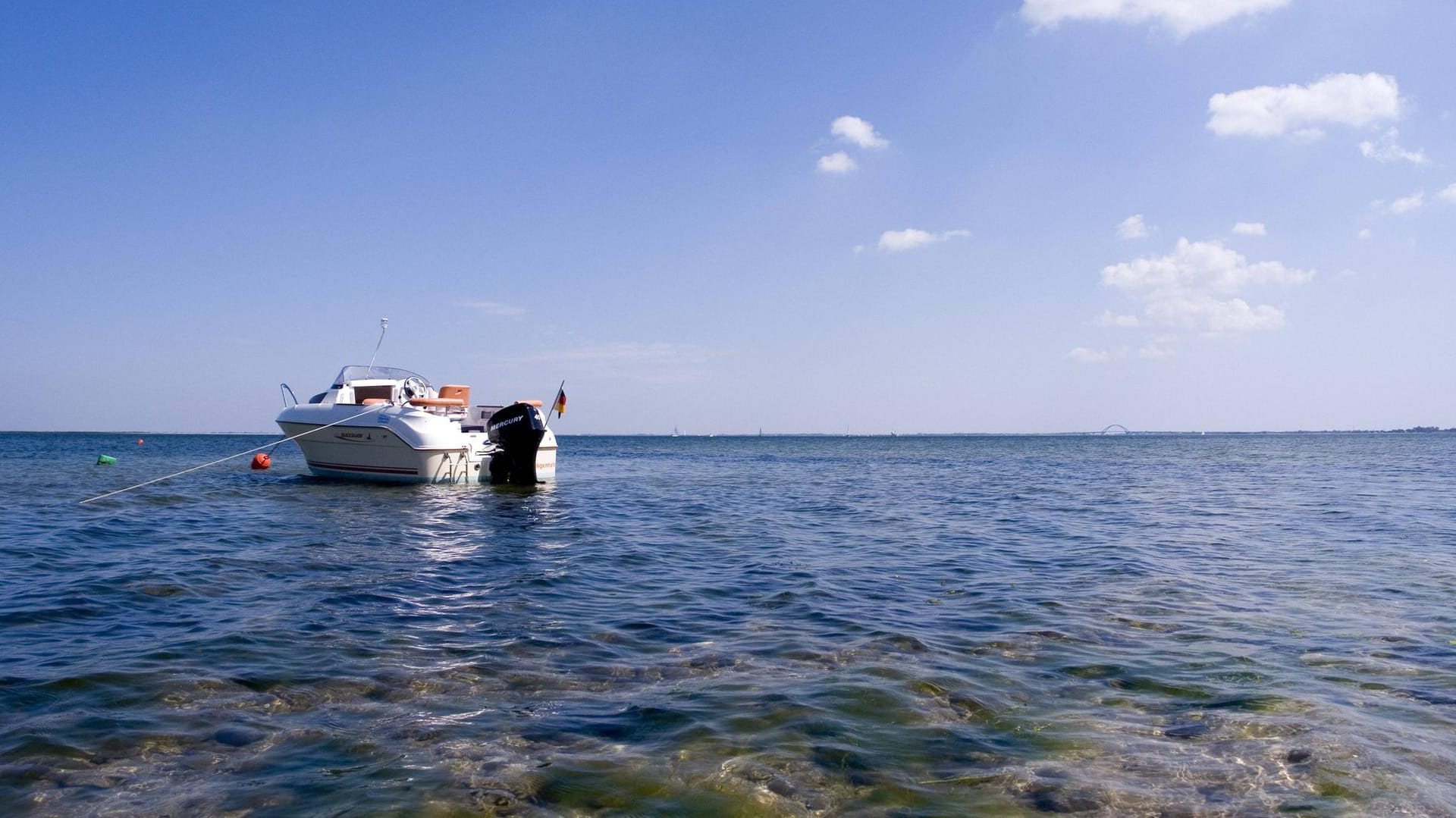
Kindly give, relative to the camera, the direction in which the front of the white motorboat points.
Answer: facing away from the viewer and to the left of the viewer
